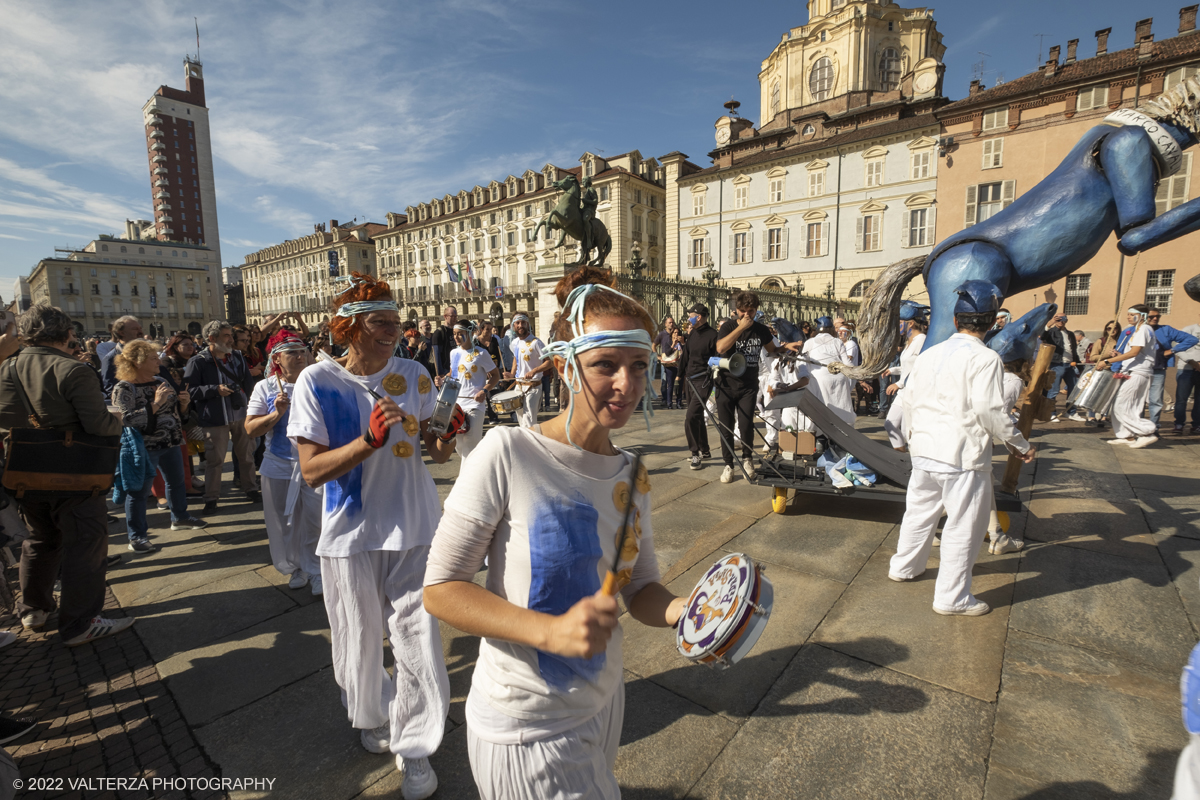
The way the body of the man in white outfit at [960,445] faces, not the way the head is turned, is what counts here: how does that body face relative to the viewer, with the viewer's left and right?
facing away from the viewer and to the right of the viewer

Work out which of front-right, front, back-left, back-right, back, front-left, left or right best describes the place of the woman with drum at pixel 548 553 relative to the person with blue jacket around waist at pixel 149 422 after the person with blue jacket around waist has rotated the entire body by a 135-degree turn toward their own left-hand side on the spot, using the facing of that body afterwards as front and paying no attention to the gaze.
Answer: back-left

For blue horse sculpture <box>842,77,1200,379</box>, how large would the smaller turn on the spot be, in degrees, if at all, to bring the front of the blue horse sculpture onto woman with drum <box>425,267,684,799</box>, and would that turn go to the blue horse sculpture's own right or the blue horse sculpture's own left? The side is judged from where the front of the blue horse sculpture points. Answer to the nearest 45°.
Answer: approximately 90° to the blue horse sculpture's own right

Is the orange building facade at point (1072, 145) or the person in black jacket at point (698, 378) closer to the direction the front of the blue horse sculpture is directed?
the orange building facade

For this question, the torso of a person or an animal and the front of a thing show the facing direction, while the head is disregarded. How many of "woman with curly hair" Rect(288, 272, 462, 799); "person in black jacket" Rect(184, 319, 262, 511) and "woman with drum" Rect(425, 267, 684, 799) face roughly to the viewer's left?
0

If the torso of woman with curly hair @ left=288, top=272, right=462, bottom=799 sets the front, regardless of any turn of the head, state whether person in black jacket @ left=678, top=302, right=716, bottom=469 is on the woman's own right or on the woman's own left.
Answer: on the woman's own left

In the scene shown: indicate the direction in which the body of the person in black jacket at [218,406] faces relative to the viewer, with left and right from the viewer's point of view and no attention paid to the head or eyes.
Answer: facing the viewer and to the right of the viewer

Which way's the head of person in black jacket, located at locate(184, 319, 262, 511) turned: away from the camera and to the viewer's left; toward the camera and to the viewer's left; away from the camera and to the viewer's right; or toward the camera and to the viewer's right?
toward the camera and to the viewer's right

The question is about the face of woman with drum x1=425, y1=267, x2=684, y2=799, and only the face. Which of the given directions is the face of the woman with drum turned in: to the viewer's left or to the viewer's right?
to the viewer's right

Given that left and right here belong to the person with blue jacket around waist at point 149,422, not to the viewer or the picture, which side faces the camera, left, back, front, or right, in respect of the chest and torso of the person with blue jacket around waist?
right

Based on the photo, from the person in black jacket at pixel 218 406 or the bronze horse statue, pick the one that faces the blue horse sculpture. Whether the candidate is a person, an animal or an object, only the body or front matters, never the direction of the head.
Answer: the person in black jacket

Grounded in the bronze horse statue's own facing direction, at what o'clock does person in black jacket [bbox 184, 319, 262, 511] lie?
The person in black jacket is roughly at 10 o'clock from the bronze horse statue.

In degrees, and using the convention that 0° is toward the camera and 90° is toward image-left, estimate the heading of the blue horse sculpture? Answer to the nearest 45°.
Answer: approximately 270°
